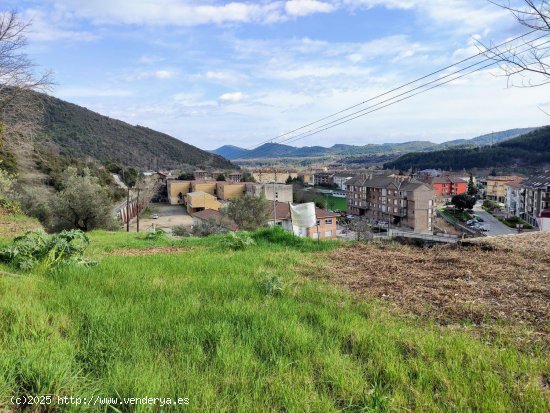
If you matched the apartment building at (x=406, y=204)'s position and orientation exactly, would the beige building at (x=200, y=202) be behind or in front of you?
in front

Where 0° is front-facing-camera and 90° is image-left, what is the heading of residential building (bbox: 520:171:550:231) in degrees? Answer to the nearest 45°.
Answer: approximately 45°

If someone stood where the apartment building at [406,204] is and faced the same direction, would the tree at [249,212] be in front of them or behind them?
in front

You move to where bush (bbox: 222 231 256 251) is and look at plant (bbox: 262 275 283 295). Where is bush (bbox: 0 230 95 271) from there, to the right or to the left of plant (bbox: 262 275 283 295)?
right

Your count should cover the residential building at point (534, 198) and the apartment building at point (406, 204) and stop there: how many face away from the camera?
0

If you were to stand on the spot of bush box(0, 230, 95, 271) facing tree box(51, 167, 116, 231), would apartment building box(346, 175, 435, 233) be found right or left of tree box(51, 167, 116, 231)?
right

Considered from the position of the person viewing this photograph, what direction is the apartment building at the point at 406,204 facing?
facing the viewer and to the left of the viewer
